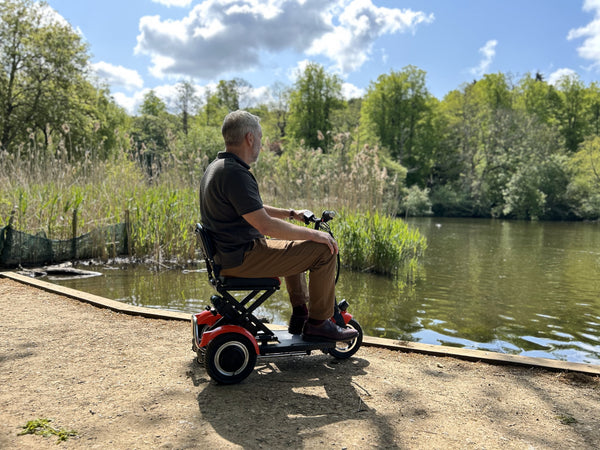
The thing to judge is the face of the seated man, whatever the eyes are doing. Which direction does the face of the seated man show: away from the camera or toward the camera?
away from the camera

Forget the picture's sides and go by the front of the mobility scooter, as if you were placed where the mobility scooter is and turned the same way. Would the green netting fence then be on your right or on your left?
on your left

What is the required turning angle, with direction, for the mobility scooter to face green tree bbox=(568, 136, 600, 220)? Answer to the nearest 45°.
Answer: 0° — it already faces it

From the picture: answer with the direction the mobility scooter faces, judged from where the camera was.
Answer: facing away from the viewer and to the right of the viewer

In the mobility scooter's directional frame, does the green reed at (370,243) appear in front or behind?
in front

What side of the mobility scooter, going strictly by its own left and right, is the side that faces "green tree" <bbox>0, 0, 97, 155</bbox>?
left

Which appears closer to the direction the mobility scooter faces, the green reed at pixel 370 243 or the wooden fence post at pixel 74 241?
the green reed

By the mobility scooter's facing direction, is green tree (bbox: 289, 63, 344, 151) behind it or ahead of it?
ahead

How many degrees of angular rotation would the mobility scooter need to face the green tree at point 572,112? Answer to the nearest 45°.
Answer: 0° — it already faces it

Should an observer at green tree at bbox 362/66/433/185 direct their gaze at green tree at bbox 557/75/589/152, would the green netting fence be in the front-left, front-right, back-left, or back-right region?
back-right

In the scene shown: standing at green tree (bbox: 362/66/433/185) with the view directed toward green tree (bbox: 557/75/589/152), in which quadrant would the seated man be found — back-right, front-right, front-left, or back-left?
back-right
